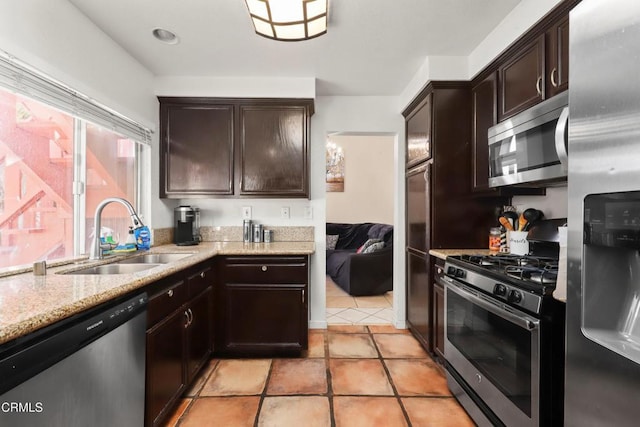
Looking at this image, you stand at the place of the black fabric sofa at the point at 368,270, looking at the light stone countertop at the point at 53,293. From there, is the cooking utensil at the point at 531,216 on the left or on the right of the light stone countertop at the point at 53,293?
left

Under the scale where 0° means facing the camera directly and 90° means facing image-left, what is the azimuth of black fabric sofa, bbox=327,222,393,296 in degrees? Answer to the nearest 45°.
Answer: approximately 45°

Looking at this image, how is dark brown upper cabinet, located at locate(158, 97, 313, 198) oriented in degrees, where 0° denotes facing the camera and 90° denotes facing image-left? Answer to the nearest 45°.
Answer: approximately 0°

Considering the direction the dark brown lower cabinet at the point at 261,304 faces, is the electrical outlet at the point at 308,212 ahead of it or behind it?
behind

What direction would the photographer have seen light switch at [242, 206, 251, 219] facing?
facing the viewer

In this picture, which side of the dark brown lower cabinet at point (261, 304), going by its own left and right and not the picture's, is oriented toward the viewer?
front

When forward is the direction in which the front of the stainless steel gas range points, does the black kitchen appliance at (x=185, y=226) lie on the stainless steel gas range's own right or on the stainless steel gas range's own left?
on the stainless steel gas range's own right

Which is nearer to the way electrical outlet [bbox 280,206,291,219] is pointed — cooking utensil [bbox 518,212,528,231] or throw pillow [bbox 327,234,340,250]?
the cooking utensil

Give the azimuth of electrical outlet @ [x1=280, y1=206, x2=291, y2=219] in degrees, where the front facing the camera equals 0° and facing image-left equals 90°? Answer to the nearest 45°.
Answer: approximately 0°

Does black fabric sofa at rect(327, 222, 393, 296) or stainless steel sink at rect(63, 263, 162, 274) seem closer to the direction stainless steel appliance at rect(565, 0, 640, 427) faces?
the stainless steel sink

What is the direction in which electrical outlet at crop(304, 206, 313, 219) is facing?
toward the camera

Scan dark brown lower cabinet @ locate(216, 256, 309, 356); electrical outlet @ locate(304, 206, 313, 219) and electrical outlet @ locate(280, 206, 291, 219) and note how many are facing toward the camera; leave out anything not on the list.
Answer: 3

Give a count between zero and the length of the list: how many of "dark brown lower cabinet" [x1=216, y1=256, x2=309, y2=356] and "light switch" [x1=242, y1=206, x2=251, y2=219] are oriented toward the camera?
2
